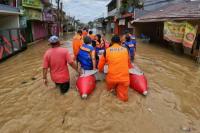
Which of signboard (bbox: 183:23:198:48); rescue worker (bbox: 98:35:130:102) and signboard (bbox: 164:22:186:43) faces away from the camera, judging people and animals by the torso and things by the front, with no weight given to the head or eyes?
the rescue worker

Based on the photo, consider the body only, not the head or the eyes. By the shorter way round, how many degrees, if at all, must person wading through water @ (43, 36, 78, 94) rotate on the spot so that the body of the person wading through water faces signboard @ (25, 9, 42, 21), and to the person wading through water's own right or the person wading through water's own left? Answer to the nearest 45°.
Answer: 0° — they already face it

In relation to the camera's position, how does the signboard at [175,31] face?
facing the viewer and to the left of the viewer

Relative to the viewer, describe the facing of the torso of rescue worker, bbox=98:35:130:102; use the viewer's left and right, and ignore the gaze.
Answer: facing away from the viewer

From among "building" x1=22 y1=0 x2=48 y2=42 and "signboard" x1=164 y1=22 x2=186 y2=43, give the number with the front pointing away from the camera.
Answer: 0

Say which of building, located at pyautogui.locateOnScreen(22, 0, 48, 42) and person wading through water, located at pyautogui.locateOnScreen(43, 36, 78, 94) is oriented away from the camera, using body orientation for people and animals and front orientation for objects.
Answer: the person wading through water

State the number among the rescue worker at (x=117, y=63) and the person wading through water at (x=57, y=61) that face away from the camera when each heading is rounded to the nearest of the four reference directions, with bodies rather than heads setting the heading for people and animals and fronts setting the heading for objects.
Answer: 2

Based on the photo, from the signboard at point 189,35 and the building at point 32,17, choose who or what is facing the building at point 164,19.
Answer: the building at point 32,17

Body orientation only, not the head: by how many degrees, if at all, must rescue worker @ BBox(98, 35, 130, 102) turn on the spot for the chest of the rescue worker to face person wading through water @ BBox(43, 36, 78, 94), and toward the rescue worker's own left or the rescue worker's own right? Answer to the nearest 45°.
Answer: approximately 90° to the rescue worker's own left

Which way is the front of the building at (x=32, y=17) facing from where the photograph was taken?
facing the viewer and to the right of the viewer

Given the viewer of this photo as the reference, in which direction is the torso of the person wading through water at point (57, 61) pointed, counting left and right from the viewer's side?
facing away from the viewer

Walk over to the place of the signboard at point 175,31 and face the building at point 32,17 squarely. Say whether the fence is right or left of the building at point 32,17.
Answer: left

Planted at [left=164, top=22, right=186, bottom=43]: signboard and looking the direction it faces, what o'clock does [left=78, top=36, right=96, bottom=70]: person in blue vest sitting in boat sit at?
The person in blue vest sitting in boat is roughly at 11 o'clock from the signboard.

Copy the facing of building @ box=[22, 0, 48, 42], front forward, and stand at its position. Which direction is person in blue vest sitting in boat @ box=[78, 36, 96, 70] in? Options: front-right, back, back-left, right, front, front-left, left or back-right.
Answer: front-right
